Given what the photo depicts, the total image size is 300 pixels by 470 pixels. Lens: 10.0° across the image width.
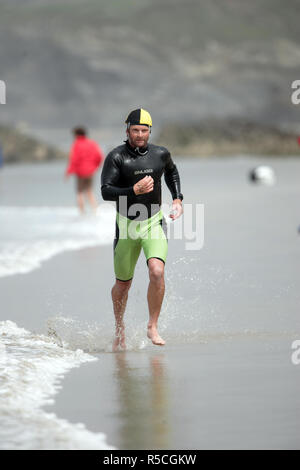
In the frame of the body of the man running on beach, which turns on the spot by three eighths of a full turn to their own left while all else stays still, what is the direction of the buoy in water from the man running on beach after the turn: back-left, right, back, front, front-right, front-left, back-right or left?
front-left

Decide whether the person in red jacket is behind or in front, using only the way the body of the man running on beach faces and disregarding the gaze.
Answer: behind

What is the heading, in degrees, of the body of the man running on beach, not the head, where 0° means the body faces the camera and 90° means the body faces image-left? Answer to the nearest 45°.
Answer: approximately 0°
